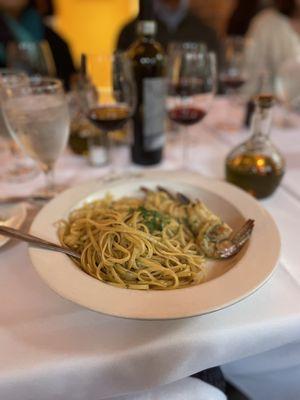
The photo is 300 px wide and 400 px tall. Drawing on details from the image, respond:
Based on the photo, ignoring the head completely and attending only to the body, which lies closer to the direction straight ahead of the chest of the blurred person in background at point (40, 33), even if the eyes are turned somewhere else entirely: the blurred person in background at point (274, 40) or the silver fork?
the silver fork

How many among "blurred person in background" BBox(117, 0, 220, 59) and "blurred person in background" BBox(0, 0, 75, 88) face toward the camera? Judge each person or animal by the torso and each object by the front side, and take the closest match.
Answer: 2

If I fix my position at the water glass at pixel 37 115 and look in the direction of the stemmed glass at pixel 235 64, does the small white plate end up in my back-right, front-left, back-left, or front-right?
back-right
